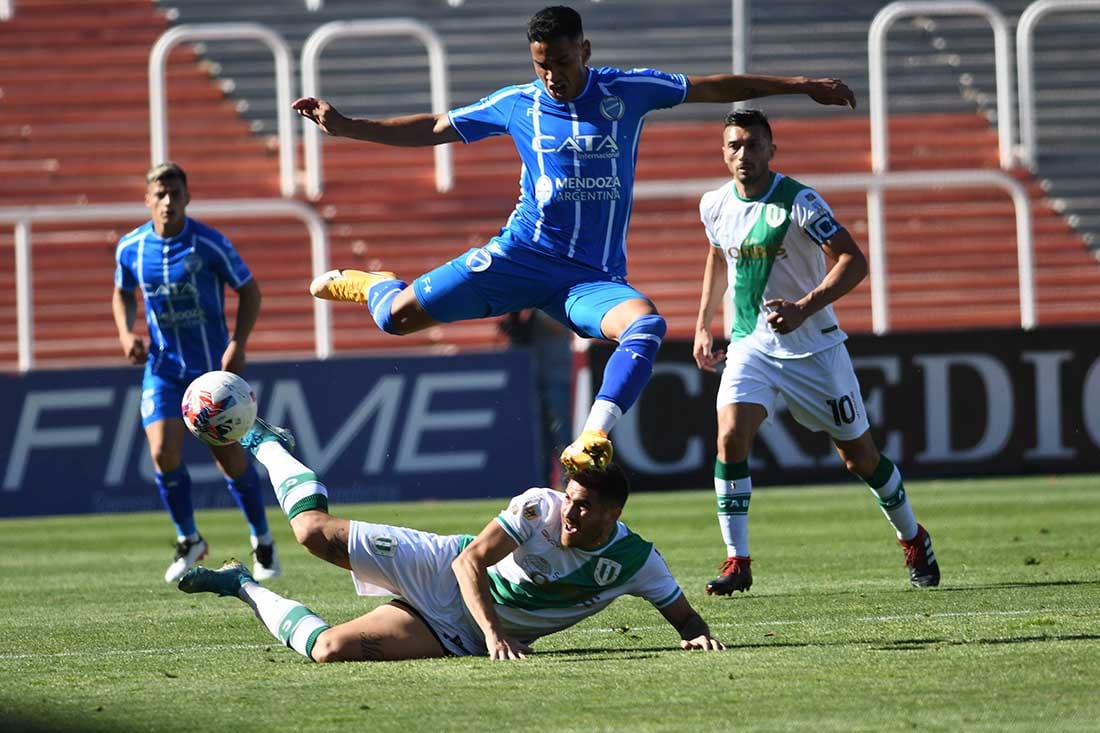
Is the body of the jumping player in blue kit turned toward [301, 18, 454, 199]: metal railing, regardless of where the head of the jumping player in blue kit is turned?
no

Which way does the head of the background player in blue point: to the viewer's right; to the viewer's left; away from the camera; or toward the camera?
toward the camera

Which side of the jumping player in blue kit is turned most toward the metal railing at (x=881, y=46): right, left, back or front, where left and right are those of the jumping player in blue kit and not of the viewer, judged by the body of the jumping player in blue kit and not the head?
back

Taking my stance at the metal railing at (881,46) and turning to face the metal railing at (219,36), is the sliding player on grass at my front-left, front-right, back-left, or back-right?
front-left

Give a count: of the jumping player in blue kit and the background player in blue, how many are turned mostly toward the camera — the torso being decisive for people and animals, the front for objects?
2

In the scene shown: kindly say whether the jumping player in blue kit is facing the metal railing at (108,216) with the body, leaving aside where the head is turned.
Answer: no

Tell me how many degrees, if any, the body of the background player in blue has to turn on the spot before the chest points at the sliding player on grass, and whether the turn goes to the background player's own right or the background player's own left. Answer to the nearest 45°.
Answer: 0° — they already face them

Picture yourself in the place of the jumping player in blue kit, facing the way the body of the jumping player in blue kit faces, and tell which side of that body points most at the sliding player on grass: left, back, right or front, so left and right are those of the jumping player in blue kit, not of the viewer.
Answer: front

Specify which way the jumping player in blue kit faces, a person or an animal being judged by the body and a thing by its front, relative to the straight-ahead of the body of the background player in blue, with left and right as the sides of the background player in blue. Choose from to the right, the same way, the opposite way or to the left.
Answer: the same way

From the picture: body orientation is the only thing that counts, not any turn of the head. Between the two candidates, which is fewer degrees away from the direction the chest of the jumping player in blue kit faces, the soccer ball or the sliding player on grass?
the sliding player on grass

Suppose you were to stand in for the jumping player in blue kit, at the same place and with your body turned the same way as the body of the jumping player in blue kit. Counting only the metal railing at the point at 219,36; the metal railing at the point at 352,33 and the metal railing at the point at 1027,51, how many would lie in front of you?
0

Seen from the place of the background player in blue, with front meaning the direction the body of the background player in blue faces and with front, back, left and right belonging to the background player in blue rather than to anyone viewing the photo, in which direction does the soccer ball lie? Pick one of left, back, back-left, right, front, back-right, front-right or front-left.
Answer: front

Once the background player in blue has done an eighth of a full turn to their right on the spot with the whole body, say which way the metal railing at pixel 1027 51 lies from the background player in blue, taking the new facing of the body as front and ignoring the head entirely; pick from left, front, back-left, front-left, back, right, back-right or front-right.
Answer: back

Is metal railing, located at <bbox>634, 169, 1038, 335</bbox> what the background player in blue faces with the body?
no

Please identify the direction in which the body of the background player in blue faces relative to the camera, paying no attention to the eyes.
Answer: toward the camera

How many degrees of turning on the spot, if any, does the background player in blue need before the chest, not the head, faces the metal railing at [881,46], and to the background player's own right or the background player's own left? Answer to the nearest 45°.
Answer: approximately 135° to the background player's own left

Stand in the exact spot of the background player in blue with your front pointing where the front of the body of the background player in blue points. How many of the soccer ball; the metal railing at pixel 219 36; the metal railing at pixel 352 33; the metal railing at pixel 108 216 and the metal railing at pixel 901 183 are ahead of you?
1

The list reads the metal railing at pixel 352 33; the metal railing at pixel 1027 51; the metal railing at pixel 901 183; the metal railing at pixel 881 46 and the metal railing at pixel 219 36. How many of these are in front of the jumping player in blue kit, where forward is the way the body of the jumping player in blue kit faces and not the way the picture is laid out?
0
